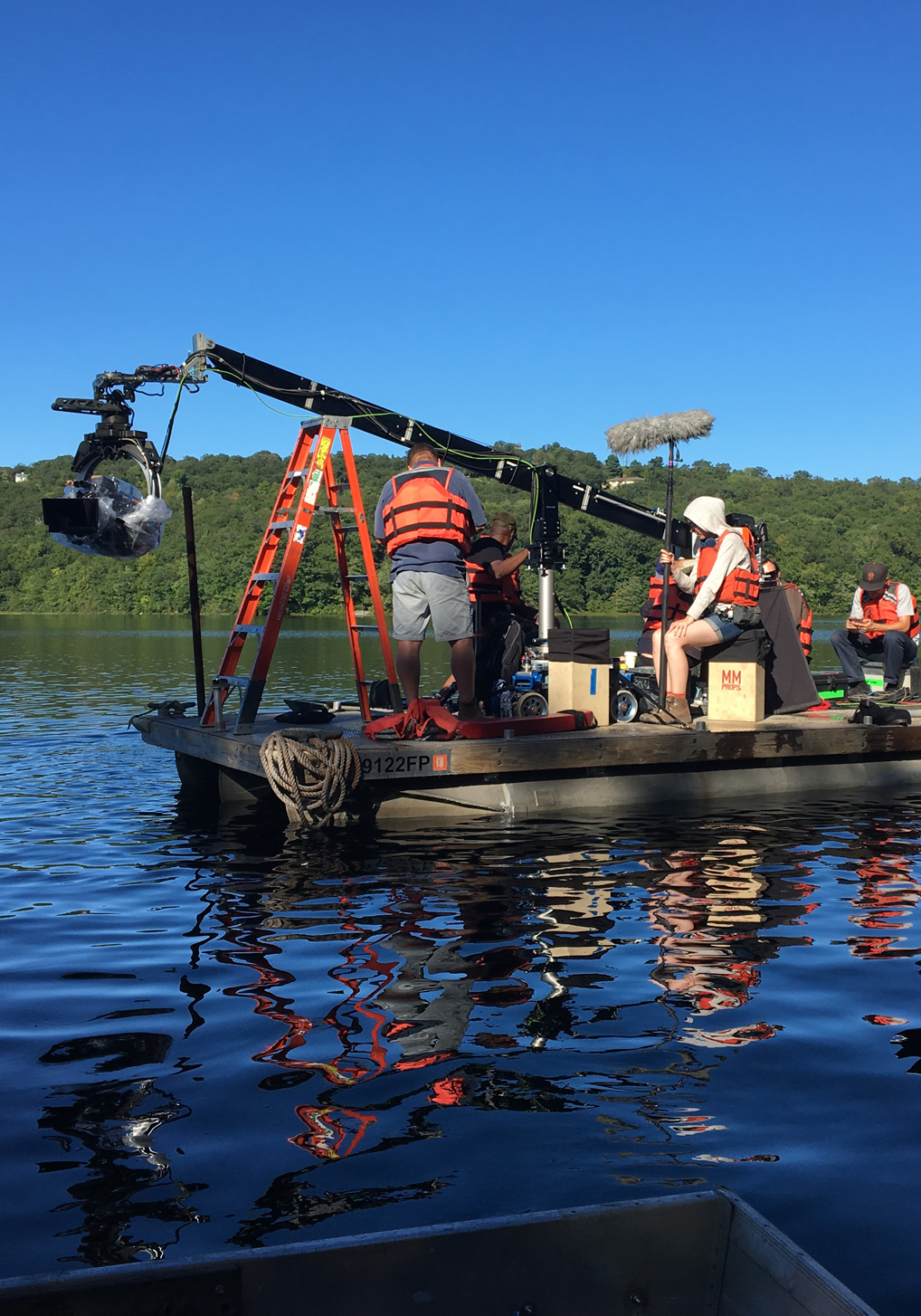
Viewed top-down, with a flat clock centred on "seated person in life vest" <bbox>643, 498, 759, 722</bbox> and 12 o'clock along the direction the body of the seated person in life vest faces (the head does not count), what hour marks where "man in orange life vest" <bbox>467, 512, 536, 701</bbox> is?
The man in orange life vest is roughly at 12 o'clock from the seated person in life vest.

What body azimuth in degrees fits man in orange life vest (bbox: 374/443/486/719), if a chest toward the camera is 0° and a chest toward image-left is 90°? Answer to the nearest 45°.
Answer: approximately 180°

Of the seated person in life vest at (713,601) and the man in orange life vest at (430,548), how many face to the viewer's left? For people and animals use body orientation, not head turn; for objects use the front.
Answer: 1

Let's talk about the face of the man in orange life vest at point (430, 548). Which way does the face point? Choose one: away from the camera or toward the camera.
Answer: away from the camera

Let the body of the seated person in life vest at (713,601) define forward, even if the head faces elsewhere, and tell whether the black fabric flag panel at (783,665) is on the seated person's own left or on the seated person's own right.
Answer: on the seated person's own right

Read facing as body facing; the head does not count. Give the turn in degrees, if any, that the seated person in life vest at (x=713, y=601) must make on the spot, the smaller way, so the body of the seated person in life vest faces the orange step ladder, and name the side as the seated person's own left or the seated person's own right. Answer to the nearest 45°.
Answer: approximately 45° to the seated person's own left

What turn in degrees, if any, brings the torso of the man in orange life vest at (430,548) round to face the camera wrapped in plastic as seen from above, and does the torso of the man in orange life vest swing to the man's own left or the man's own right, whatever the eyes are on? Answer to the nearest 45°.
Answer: approximately 90° to the man's own left

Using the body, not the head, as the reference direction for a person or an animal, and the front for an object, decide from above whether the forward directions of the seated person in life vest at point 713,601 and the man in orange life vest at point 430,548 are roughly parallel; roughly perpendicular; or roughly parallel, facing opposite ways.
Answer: roughly perpendicular

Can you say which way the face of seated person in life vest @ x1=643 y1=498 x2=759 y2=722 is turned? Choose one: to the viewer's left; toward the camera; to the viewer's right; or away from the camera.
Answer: to the viewer's left

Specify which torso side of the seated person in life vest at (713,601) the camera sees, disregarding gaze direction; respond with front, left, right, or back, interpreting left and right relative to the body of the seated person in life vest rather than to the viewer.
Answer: left
